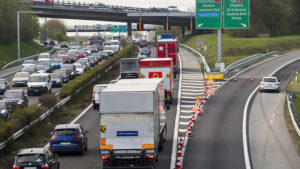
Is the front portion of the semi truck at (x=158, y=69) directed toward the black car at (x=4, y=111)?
no

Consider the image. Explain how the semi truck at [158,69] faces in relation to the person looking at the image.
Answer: facing away from the viewer

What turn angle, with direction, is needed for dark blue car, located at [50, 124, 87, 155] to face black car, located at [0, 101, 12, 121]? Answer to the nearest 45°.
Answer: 0° — it already faces it

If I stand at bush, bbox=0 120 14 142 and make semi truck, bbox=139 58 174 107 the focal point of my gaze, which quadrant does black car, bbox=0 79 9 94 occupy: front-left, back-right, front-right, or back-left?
front-left

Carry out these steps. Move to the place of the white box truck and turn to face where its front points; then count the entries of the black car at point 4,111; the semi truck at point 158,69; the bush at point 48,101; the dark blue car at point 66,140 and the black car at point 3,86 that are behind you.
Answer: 0

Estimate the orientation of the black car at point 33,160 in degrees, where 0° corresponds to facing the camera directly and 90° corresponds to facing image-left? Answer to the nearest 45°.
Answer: approximately 225°

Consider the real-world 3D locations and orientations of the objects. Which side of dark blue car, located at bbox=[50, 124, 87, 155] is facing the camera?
back

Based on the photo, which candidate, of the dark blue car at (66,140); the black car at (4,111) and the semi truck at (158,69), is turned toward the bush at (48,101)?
the dark blue car

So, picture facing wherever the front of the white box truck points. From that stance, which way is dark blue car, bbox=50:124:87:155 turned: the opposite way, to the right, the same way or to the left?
the same way

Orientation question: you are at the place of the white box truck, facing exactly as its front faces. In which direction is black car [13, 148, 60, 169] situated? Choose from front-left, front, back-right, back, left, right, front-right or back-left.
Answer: back-left

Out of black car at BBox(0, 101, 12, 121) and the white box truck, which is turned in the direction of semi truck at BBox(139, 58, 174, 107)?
the white box truck

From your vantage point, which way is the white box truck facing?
away from the camera

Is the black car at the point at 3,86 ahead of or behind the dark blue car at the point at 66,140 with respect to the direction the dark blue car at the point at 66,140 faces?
ahead

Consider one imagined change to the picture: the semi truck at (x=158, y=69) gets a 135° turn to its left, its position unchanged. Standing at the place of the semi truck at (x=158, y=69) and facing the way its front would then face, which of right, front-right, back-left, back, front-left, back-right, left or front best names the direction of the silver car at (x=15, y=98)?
front-right

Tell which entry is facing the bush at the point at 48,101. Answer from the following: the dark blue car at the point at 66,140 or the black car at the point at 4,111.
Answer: the dark blue car

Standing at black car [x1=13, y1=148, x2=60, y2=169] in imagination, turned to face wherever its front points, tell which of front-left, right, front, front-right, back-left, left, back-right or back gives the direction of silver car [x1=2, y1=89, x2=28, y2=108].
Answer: front-left

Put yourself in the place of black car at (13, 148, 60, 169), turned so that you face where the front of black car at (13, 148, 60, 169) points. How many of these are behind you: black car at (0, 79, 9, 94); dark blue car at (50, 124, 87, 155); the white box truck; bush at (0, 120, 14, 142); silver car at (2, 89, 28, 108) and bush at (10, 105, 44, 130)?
0
